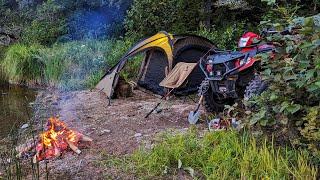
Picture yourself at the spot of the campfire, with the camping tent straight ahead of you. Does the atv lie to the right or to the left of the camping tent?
right

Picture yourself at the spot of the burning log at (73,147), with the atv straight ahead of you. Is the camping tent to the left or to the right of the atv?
left

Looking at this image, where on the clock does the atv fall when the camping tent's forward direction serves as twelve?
The atv is roughly at 10 o'clock from the camping tent.

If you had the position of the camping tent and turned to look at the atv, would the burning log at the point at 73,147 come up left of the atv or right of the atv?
right

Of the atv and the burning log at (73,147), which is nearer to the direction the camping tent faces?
the burning log

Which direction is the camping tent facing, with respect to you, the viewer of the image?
facing the viewer and to the left of the viewer

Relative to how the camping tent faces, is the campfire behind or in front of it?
in front

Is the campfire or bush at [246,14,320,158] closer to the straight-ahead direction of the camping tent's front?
the campfire

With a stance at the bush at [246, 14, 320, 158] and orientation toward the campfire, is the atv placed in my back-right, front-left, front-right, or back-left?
front-right

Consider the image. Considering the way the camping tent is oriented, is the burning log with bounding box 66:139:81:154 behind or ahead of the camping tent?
ahead

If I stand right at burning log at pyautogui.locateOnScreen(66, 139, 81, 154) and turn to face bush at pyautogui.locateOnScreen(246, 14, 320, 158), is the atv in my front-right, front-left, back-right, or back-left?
front-left

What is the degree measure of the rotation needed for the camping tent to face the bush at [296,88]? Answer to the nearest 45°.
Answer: approximately 45° to its left

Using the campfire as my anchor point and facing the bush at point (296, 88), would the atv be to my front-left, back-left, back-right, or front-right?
front-left

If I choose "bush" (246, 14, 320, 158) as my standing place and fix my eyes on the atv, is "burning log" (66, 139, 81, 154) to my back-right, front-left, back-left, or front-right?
front-left
